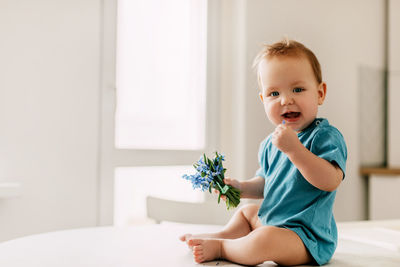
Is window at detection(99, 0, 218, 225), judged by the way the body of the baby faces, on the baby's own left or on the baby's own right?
on the baby's own right

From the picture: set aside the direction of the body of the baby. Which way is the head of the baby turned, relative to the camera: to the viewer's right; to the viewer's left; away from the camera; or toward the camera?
toward the camera

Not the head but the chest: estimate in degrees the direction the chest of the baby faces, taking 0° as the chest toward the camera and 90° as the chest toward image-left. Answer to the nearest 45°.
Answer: approximately 45°
